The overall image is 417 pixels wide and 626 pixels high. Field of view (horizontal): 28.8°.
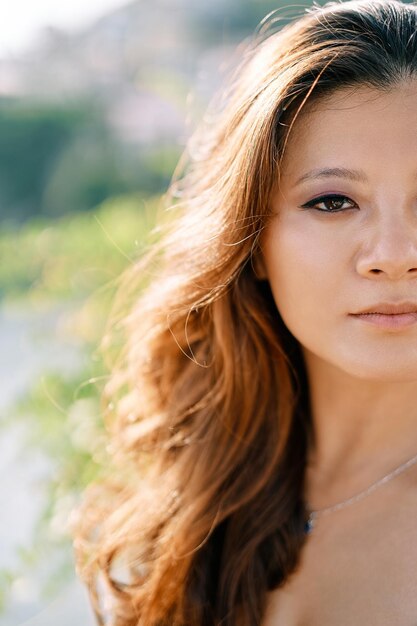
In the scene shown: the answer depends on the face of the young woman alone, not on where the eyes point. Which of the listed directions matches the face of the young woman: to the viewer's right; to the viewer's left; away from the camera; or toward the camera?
toward the camera

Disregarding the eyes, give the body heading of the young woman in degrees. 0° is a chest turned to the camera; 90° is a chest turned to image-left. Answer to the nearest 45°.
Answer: approximately 0°
